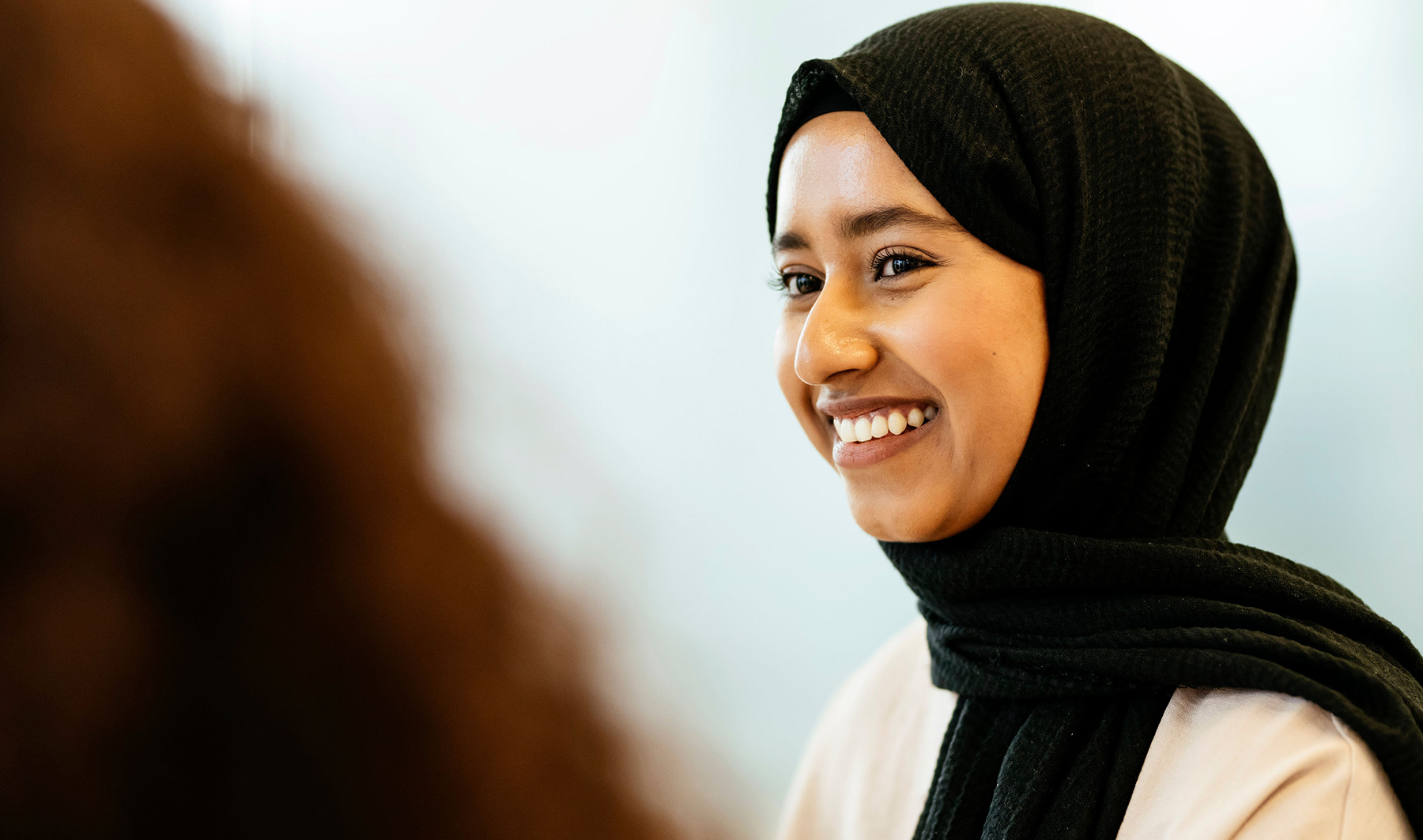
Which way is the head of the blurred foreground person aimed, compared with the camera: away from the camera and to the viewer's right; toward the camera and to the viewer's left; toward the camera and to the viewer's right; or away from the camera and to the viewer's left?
away from the camera and to the viewer's right

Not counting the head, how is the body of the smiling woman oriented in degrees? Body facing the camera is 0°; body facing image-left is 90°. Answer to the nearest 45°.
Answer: approximately 45°

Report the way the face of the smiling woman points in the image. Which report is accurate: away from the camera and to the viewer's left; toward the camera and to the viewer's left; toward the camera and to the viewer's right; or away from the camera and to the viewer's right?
toward the camera and to the viewer's left
